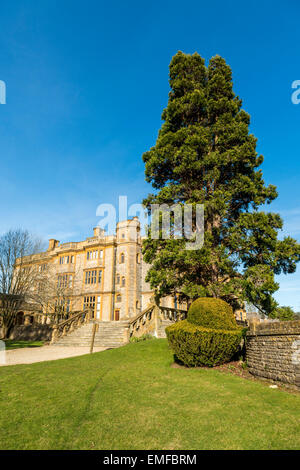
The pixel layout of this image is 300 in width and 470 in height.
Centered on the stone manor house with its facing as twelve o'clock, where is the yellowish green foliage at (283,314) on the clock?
The yellowish green foliage is roughly at 10 o'clock from the stone manor house.

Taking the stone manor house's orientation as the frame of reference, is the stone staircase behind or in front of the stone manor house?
in front

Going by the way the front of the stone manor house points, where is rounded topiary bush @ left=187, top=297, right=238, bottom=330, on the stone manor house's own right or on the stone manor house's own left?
on the stone manor house's own left

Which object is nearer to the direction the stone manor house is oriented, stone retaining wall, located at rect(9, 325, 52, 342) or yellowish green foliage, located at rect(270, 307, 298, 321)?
the stone retaining wall

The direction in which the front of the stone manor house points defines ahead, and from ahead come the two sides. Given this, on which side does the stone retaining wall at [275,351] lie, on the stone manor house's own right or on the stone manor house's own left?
on the stone manor house's own left

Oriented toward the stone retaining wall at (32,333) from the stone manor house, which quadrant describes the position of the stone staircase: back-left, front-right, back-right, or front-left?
front-left

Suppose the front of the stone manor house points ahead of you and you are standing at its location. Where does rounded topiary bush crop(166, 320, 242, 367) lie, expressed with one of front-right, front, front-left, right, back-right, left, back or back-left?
front-left

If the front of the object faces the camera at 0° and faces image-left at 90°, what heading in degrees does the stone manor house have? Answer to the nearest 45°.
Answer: approximately 45°

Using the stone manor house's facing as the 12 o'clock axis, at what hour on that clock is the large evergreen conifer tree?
The large evergreen conifer tree is roughly at 10 o'clock from the stone manor house.

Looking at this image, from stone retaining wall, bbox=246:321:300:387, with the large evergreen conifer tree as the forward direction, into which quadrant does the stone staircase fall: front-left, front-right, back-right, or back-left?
front-left

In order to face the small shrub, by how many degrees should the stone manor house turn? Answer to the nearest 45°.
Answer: approximately 45° to its left
